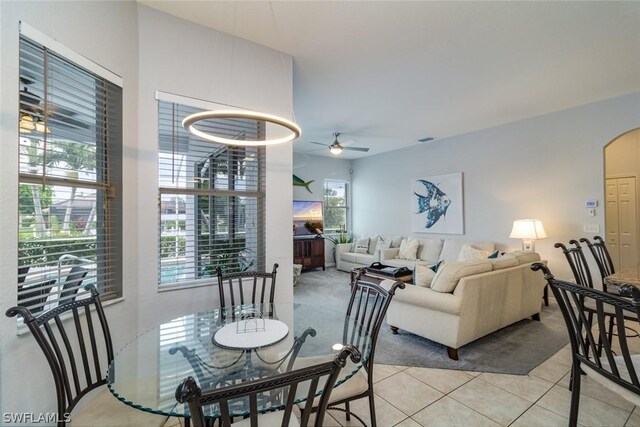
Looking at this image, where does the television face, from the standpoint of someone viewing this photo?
facing the viewer and to the right of the viewer

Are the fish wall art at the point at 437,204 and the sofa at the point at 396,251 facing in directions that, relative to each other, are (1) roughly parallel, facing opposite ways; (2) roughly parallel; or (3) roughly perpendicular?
roughly parallel

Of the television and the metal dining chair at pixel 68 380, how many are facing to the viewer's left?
0

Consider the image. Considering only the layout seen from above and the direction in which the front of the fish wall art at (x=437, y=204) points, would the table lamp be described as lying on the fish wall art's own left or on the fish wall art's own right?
on the fish wall art's own left

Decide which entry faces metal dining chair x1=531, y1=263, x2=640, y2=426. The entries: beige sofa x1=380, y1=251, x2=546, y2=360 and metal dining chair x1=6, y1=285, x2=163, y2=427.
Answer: metal dining chair x1=6, y1=285, x2=163, y2=427

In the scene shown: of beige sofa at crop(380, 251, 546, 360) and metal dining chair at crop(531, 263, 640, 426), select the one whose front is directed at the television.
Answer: the beige sofa

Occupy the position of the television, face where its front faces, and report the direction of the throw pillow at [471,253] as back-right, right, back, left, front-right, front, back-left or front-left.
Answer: front

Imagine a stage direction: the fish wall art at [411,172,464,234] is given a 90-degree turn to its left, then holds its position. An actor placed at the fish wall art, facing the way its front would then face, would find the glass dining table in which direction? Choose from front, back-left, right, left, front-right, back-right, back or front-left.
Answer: front-right

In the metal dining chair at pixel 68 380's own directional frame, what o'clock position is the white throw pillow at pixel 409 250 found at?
The white throw pillow is roughly at 10 o'clock from the metal dining chair.

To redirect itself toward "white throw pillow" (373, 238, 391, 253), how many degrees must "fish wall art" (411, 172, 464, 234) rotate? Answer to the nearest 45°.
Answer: approximately 45° to its right

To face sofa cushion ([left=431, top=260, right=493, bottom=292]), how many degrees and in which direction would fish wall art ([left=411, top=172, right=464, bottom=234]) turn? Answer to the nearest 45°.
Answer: approximately 45° to its left

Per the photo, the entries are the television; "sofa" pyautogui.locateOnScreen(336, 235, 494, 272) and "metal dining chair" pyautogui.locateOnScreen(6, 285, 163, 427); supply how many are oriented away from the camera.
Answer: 0

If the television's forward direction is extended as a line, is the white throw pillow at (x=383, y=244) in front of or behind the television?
in front

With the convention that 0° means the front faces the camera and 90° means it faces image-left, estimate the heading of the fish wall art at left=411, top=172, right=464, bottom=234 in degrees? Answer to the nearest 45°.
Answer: approximately 45°

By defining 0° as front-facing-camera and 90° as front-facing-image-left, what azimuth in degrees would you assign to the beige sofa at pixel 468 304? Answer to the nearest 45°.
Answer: approximately 135°

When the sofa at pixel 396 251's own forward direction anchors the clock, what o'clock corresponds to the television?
The television is roughly at 2 o'clock from the sofa.
